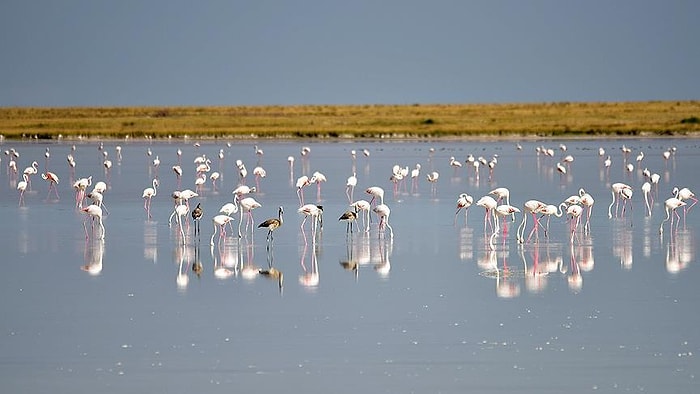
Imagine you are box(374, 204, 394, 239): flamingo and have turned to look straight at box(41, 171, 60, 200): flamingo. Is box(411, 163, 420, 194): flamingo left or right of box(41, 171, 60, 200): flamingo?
right

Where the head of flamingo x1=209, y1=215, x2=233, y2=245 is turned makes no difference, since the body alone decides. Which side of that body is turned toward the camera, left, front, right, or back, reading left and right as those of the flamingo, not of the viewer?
left

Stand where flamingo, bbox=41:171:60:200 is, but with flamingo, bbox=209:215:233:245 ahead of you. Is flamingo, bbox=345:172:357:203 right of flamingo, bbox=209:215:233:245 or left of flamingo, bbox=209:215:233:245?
left

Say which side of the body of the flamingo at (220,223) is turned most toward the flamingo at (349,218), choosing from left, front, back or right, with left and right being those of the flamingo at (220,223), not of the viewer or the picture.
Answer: back

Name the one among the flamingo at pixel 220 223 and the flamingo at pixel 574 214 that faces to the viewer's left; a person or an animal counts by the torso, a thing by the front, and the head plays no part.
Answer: the flamingo at pixel 220 223

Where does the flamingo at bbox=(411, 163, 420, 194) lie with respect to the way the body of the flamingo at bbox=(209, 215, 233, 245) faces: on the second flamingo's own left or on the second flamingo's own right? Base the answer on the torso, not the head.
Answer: on the second flamingo's own right

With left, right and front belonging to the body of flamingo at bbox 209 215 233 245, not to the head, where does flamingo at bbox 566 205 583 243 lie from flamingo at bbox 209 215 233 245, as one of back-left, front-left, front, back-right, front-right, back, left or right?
back

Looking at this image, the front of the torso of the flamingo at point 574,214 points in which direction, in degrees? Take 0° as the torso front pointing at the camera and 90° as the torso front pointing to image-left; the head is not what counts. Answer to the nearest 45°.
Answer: approximately 0°
